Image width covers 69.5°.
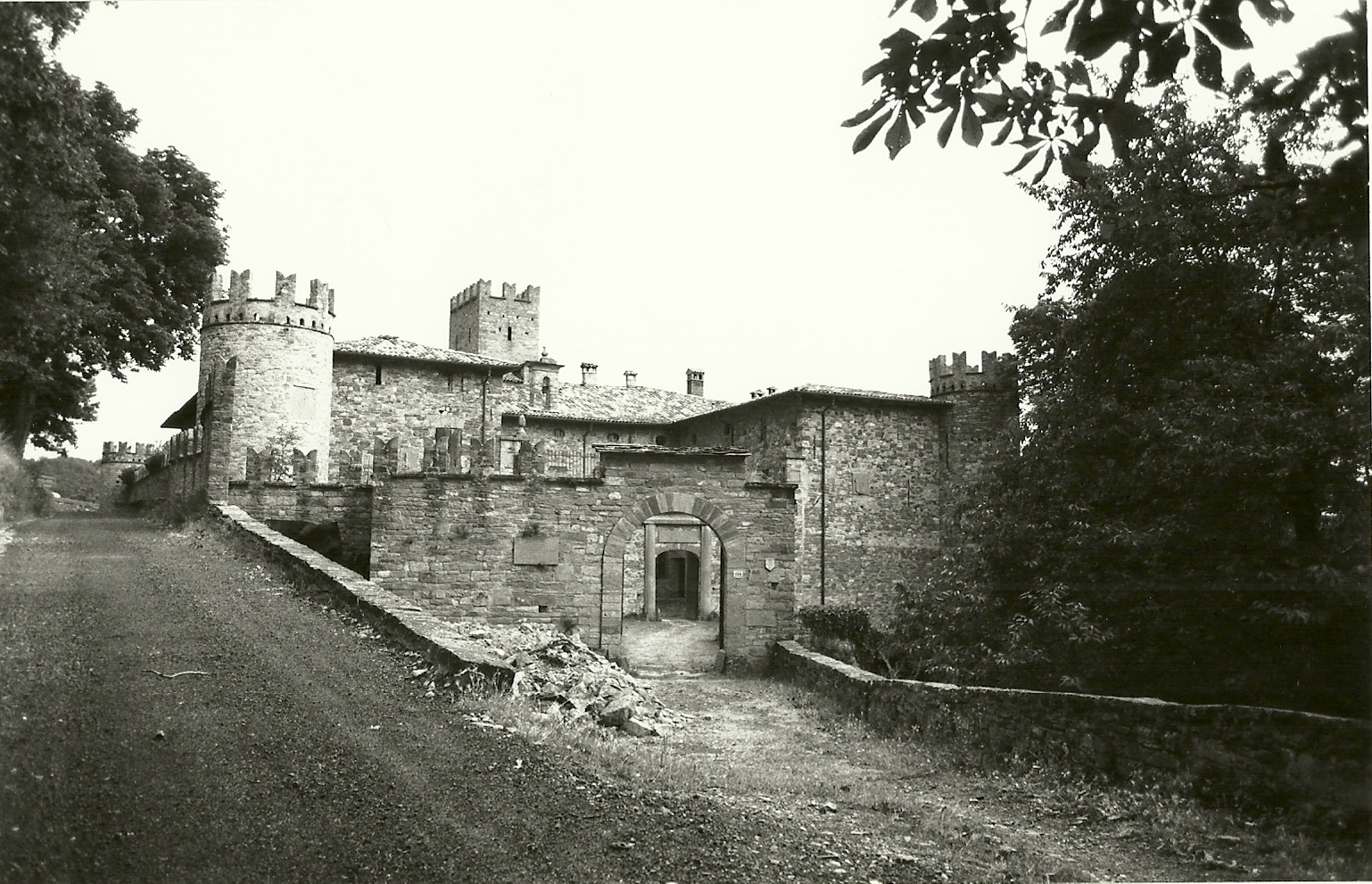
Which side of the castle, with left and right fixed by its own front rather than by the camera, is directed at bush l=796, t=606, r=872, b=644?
left

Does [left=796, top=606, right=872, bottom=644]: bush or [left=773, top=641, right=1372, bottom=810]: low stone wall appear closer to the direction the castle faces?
the low stone wall

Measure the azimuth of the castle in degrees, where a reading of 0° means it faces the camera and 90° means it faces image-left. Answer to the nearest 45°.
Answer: approximately 0°

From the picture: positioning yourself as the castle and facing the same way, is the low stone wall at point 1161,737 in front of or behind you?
in front
